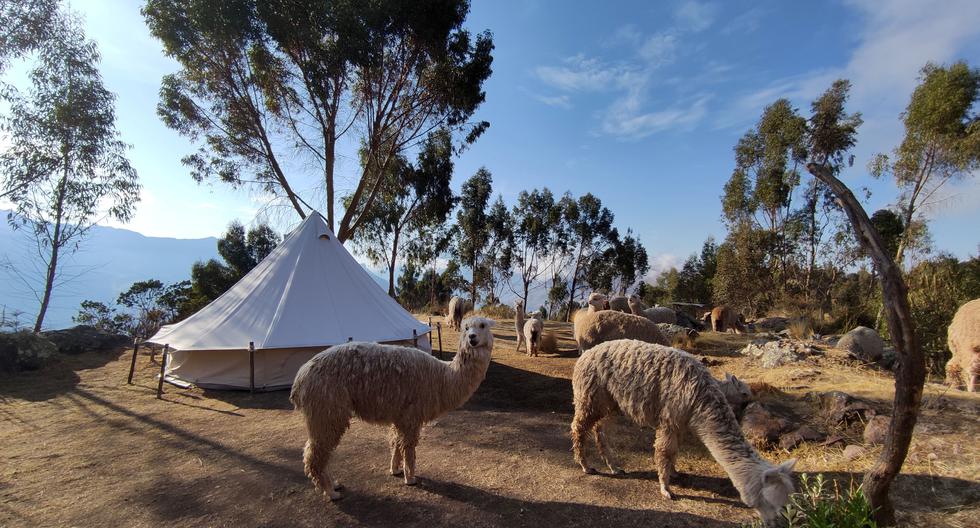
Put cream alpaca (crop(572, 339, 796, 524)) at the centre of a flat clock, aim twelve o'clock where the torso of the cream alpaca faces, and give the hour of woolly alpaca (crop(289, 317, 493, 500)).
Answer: The woolly alpaca is roughly at 4 o'clock from the cream alpaca.

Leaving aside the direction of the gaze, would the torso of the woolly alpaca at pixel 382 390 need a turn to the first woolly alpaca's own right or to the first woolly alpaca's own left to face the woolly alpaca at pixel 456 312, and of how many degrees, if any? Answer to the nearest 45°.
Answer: approximately 90° to the first woolly alpaca's own left

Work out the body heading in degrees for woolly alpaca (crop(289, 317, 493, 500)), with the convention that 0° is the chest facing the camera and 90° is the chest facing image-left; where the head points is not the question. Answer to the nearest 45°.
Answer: approximately 270°

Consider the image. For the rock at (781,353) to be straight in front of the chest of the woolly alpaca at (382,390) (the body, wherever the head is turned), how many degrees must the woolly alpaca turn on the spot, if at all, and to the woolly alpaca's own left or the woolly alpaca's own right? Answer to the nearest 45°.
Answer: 0° — it already faces it

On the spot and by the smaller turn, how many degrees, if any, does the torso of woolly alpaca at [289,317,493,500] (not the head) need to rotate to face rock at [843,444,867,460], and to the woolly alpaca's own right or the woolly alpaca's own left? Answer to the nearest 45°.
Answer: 0° — it already faces it

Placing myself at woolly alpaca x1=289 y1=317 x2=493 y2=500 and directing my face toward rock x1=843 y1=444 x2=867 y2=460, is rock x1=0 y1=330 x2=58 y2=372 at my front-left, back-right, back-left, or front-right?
back-left
